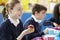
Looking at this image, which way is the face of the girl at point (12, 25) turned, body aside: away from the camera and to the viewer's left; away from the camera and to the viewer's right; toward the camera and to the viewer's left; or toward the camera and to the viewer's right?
toward the camera and to the viewer's right

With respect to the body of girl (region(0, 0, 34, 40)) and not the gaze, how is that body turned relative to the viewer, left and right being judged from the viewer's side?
facing the viewer and to the right of the viewer

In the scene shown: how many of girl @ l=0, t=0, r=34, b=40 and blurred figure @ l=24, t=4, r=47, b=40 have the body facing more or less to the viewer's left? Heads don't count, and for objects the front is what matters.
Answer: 0
